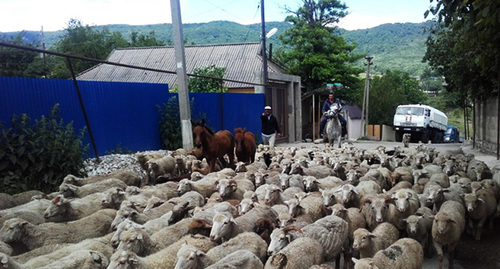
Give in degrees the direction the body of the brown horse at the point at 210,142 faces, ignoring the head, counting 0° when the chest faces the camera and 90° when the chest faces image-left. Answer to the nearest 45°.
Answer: approximately 45°

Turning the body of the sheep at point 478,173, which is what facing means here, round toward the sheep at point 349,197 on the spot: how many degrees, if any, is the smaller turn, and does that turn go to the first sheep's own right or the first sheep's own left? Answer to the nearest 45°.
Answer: approximately 45° to the first sheep's own right

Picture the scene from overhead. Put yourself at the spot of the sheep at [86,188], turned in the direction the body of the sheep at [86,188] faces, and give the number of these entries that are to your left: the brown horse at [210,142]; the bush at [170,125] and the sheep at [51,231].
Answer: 1

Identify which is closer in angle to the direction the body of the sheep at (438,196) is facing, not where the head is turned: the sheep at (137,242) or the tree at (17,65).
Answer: the sheep

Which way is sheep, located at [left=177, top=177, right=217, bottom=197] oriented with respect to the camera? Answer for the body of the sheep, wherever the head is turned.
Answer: to the viewer's left

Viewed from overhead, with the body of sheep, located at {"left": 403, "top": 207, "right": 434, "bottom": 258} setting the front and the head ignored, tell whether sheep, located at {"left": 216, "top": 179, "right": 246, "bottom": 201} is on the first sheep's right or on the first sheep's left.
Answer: on the first sheep's right

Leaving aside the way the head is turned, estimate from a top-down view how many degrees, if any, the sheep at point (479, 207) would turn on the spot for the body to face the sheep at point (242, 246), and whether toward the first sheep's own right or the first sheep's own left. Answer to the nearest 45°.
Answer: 0° — it already faces it

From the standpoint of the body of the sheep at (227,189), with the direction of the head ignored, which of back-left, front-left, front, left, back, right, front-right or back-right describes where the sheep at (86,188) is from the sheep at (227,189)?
front-right

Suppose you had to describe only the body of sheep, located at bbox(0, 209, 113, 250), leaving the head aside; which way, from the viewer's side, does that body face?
to the viewer's left

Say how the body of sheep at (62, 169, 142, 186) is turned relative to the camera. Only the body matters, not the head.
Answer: to the viewer's left
